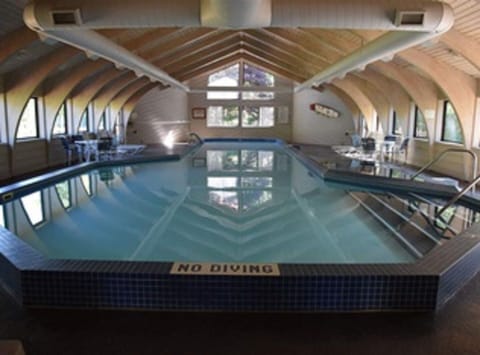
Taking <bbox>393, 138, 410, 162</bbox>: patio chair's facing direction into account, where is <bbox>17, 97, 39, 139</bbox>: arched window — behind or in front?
in front

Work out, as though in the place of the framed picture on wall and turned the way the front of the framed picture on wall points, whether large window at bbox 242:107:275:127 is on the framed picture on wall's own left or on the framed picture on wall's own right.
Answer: on the framed picture on wall's own left

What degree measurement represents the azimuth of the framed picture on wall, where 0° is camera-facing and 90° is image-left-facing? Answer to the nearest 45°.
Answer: approximately 0°

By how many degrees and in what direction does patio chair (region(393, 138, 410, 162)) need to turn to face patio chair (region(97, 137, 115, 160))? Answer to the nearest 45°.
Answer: approximately 45° to its left

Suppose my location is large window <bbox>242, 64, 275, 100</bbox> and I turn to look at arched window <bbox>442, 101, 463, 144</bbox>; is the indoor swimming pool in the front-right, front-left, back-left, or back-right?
front-right

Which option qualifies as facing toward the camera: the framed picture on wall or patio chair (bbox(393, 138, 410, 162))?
the framed picture on wall

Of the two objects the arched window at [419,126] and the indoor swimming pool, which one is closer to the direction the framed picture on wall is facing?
the indoor swimming pool

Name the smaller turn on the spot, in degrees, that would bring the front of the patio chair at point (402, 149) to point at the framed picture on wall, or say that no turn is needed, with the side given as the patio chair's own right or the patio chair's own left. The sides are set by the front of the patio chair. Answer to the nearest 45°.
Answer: approximately 45° to the patio chair's own right

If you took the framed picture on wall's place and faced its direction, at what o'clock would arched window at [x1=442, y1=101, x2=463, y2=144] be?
The arched window is roughly at 11 o'clock from the framed picture on wall.

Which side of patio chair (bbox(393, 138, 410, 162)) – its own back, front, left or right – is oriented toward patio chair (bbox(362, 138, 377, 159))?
front

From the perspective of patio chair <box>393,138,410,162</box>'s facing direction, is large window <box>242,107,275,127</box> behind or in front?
in front

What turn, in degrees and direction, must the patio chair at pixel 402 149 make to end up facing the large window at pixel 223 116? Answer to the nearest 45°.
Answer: approximately 45° to its right

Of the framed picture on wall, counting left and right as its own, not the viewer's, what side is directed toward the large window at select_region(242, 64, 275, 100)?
left

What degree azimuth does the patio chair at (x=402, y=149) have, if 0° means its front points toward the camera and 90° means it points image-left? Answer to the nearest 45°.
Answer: approximately 90°

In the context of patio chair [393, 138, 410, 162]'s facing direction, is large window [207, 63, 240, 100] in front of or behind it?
in front

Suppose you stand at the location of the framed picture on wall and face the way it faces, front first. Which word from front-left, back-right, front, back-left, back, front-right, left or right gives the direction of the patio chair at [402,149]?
front-left
